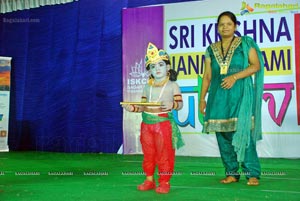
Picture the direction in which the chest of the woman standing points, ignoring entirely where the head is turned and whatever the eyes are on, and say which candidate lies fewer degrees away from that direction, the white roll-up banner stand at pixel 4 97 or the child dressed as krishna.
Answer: the child dressed as krishna

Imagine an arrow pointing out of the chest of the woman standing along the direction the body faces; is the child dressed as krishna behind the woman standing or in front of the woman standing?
in front

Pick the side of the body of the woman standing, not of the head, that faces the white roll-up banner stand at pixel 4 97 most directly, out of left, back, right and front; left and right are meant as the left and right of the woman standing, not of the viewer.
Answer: right

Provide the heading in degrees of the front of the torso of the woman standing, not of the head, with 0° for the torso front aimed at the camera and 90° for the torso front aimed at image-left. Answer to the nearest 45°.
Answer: approximately 45°
